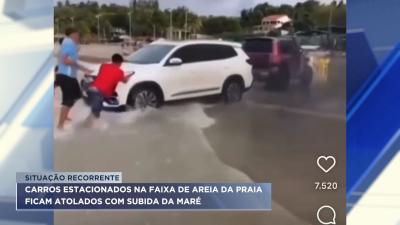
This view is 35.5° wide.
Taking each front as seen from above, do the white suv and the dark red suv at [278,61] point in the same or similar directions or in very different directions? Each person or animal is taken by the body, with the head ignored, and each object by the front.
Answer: very different directions

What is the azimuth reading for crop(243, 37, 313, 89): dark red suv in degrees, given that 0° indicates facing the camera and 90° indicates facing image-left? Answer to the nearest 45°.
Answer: approximately 225°

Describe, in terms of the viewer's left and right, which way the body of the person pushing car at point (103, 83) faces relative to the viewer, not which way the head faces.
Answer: facing away from the viewer and to the right of the viewer

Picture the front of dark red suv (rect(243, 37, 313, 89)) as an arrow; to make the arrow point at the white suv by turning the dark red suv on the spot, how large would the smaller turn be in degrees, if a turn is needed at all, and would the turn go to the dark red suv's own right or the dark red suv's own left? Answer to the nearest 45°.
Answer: approximately 135° to the dark red suv's own left
